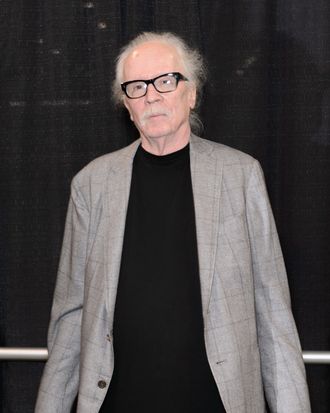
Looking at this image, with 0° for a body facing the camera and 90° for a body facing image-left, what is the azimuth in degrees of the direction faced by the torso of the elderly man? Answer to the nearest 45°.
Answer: approximately 0°
